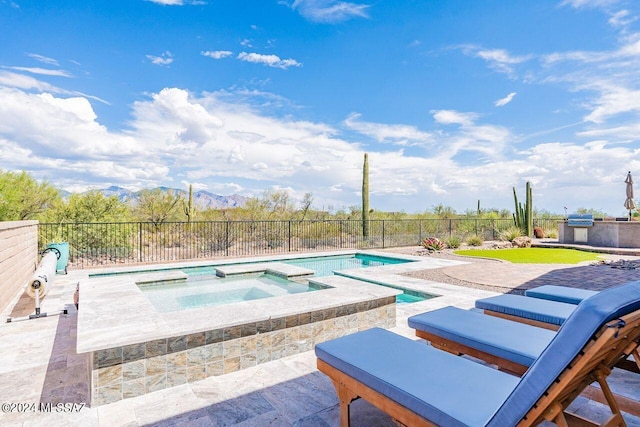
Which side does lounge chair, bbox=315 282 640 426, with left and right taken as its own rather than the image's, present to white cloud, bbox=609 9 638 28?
right

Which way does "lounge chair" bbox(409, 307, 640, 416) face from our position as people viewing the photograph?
facing away from the viewer and to the left of the viewer

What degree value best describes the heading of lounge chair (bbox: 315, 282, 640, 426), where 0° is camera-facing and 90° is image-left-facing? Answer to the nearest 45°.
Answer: approximately 135°
